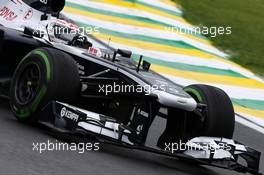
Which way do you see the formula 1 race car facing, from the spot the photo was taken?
facing the viewer and to the right of the viewer
